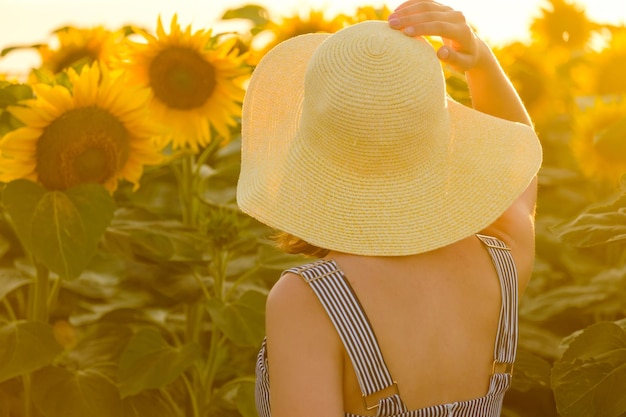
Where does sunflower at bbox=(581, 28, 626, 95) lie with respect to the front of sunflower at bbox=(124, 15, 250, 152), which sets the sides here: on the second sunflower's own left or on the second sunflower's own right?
on the second sunflower's own left

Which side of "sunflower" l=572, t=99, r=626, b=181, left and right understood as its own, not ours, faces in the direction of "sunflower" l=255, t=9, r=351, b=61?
right

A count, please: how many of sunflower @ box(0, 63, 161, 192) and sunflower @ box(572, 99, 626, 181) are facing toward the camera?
2

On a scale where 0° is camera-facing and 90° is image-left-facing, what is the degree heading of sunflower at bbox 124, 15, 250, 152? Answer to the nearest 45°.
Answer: approximately 0°

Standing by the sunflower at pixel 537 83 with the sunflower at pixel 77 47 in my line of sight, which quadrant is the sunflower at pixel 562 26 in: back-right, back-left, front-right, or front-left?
back-right

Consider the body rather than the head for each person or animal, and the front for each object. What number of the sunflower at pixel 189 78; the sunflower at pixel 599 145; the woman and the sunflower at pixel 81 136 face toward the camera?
3

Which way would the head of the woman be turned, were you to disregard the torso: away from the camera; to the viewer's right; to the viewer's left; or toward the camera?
away from the camera

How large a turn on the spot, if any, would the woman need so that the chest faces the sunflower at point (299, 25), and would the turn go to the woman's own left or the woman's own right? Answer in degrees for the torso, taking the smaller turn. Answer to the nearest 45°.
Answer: approximately 45° to the woman's own right

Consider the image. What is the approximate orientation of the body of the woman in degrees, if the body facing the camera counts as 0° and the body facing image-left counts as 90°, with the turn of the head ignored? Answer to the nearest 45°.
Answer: approximately 135°

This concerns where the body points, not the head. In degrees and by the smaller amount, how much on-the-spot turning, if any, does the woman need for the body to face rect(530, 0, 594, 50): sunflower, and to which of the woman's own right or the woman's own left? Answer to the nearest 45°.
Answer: approximately 45° to the woman's own right
